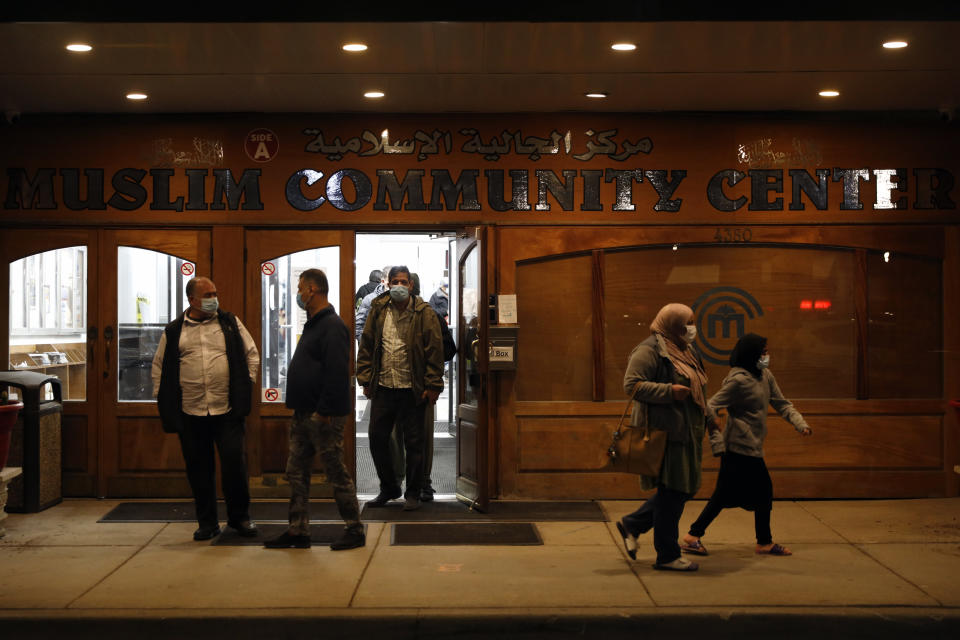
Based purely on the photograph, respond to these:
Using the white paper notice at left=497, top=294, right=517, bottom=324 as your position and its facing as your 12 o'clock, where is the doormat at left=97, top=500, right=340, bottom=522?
The doormat is roughly at 3 o'clock from the white paper notice.

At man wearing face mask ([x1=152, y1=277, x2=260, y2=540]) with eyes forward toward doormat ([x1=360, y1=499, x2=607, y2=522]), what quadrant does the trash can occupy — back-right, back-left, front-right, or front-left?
back-left

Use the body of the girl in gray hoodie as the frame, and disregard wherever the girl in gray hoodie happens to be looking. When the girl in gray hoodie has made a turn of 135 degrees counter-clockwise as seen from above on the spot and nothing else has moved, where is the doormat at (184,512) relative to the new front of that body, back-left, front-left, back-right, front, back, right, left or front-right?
front-left

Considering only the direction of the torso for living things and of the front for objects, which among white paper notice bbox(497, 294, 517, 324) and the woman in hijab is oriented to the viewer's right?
the woman in hijab

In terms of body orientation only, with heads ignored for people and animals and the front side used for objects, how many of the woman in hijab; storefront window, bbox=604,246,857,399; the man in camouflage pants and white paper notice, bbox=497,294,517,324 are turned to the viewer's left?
1

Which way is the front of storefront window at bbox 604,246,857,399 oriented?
toward the camera

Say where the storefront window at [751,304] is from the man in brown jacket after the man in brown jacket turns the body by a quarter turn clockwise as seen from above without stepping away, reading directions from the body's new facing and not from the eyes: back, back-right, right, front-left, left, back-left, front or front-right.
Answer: back

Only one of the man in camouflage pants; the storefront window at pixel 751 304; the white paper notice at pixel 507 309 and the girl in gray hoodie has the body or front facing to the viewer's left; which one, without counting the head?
the man in camouflage pants

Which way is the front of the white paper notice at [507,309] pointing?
toward the camera

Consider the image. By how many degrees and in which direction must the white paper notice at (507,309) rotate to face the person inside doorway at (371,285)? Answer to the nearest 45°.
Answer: approximately 135° to its right

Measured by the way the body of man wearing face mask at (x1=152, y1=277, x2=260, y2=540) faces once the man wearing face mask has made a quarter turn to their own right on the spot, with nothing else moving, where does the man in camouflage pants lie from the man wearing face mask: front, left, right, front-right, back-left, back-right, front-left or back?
back-left

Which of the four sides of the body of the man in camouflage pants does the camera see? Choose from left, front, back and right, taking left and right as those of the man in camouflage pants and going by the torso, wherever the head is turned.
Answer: left

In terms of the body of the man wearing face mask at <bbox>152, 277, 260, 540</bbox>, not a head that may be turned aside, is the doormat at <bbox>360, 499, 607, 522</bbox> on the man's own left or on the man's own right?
on the man's own left

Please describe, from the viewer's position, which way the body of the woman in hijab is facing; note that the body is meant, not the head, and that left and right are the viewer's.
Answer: facing to the right of the viewer

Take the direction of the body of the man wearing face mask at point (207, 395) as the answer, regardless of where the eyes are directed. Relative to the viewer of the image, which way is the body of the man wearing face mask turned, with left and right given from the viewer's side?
facing the viewer
